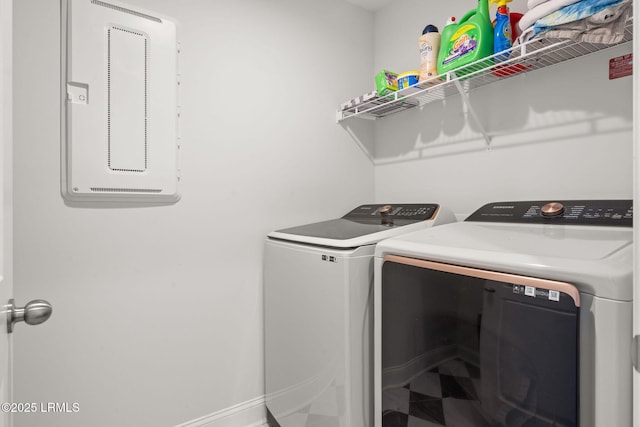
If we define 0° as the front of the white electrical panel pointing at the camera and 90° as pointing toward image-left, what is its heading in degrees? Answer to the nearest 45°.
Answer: approximately 315°

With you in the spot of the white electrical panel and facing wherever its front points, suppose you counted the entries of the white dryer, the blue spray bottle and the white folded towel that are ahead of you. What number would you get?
3

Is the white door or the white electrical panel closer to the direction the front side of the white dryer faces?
the white door

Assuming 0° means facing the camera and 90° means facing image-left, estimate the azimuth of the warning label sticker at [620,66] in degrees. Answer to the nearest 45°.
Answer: approximately 45°
